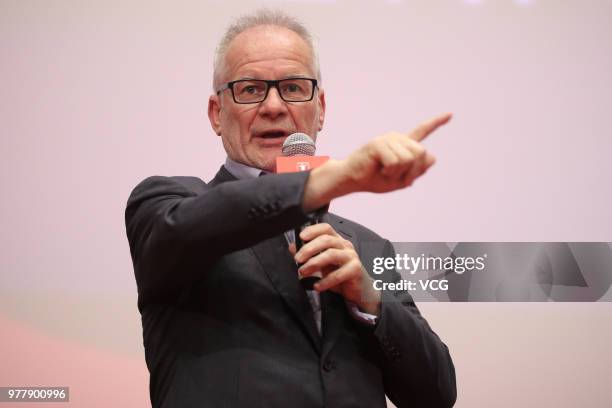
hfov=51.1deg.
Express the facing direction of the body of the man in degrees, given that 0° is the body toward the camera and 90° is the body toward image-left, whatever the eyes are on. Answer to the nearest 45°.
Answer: approximately 315°
